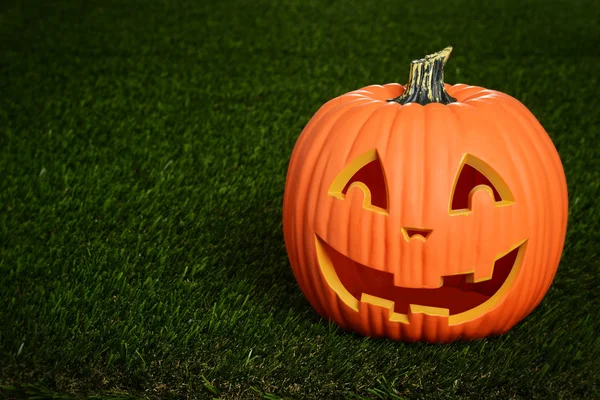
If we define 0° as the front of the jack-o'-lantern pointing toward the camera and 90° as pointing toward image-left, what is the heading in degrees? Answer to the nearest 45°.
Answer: approximately 0°
